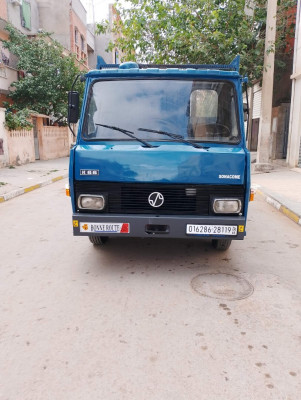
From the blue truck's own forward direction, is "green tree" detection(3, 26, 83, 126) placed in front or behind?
behind

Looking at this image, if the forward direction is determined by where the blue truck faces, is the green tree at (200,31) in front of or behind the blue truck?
behind

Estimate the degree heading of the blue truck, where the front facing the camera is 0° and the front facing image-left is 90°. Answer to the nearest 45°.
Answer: approximately 0°
